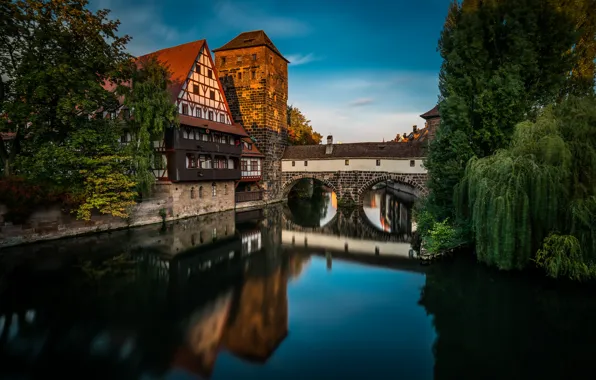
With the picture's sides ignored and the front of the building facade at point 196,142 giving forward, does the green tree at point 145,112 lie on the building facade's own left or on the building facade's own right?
on the building facade's own right

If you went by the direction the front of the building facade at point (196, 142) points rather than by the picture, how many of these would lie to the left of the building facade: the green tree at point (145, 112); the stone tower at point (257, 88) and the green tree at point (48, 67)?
1

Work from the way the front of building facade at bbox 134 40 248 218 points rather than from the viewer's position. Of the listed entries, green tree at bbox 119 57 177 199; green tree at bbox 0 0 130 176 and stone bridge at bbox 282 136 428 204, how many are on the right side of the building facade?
2

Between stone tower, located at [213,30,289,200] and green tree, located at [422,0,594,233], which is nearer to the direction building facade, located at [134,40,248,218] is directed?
the green tree

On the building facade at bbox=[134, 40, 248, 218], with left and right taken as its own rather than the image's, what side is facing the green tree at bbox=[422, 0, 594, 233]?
front

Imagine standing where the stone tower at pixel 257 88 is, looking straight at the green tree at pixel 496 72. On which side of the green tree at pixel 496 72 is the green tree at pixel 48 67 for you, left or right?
right

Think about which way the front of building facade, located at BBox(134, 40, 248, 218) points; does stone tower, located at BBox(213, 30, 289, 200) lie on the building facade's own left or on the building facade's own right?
on the building facade's own left

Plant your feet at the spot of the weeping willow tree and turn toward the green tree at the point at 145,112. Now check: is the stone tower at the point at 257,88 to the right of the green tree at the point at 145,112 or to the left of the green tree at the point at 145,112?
right

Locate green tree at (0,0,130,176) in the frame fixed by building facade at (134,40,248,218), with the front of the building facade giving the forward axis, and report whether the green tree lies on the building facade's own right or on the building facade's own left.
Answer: on the building facade's own right

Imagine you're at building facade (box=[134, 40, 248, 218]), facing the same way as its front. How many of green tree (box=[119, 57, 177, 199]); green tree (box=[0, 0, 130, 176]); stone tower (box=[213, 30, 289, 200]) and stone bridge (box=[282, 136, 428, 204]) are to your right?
2

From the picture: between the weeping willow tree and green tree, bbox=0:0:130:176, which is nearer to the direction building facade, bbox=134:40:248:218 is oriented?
the weeping willow tree

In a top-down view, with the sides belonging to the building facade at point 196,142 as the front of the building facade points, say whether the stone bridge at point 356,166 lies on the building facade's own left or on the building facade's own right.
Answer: on the building facade's own left
